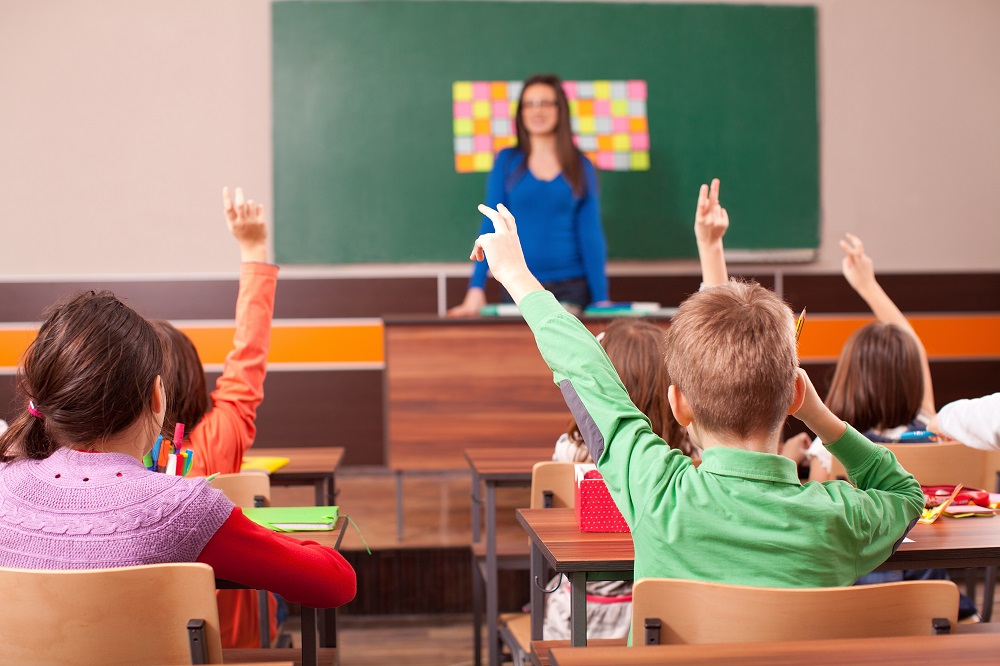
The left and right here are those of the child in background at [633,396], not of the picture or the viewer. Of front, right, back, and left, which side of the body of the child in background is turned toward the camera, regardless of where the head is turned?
back

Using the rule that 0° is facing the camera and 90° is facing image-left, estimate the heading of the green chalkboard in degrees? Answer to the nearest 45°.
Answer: approximately 0°

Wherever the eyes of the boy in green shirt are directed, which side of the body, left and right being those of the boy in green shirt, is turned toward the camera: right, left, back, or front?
back

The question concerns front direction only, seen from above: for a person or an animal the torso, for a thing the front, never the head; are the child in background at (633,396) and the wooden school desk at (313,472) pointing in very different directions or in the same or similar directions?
very different directions

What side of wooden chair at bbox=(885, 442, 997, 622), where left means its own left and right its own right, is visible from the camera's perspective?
back

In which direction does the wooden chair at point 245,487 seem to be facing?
away from the camera

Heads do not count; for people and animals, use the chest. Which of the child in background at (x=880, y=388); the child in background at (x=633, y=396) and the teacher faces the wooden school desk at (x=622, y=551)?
the teacher

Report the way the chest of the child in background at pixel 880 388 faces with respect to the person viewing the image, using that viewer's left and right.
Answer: facing away from the viewer

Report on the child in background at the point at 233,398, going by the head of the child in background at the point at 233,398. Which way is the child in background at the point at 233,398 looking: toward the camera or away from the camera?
away from the camera
